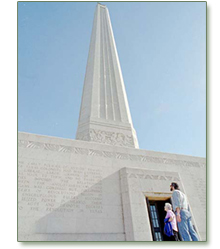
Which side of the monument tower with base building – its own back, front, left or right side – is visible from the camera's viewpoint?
front

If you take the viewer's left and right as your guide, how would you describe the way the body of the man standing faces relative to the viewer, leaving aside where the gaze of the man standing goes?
facing away from the viewer and to the left of the viewer
